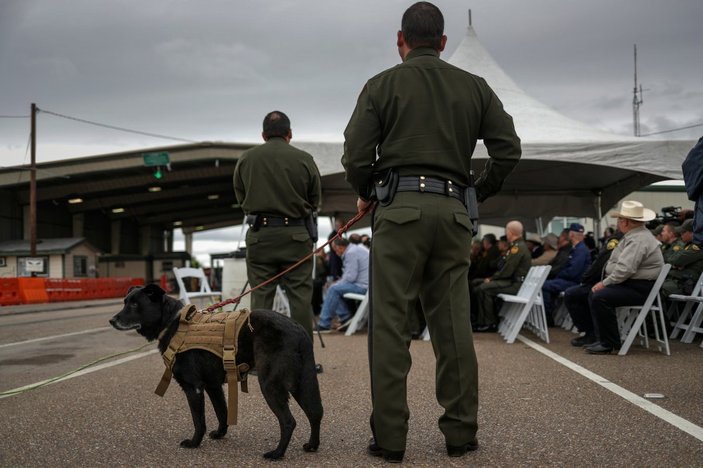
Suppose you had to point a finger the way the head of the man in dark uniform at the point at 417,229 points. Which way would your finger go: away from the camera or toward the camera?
away from the camera

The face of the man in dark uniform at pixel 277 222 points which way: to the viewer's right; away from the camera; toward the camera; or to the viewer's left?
away from the camera

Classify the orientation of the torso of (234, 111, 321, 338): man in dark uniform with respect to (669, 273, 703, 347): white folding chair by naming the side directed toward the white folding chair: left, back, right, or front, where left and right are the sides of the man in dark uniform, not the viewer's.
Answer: right

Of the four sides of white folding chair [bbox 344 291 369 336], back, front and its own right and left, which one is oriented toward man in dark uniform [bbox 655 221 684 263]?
back

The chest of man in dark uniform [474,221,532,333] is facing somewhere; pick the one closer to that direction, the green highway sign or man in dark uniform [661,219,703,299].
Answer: the green highway sign

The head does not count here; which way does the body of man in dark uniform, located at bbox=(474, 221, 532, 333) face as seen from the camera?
to the viewer's left

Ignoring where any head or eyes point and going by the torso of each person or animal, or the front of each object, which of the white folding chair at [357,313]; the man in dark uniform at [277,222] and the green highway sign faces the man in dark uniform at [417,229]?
the green highway sign

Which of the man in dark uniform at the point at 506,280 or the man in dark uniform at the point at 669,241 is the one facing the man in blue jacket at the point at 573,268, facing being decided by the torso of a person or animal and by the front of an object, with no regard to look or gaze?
the man in dark uniform at the point at 669,241

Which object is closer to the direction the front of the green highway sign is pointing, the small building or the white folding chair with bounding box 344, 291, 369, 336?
the white folding chair

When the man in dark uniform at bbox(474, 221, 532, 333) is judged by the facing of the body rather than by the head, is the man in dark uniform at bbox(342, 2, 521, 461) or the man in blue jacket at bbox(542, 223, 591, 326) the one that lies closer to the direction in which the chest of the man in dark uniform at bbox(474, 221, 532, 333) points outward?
the man in dark uniform

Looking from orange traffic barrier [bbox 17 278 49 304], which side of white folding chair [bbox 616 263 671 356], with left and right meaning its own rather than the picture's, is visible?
front

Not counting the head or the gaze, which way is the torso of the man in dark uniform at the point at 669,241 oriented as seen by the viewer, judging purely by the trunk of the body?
to the viewer's left

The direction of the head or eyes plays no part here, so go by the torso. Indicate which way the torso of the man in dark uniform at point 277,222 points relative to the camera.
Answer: away from the camera

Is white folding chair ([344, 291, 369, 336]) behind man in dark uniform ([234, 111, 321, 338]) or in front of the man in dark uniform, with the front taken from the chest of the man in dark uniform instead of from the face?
in front

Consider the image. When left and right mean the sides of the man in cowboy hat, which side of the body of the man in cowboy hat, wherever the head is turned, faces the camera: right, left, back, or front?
left

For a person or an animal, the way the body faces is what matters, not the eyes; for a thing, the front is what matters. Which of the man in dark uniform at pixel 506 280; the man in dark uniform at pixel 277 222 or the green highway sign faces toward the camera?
the green highway sign

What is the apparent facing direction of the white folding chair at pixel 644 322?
to the viewer's left

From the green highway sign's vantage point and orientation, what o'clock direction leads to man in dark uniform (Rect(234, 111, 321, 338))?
The man in dark uniform is roughly at 12 o'clock from the green highway sign.

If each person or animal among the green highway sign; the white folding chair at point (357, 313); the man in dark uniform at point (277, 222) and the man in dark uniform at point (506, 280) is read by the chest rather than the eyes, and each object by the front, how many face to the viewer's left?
2

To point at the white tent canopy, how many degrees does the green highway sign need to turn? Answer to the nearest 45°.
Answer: approximately 45° to its left

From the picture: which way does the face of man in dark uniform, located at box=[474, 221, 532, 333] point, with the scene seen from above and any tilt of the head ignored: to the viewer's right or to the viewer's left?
to the viewer's left

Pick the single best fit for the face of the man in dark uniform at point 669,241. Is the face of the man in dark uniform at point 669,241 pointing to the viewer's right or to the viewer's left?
to the viewer's left
